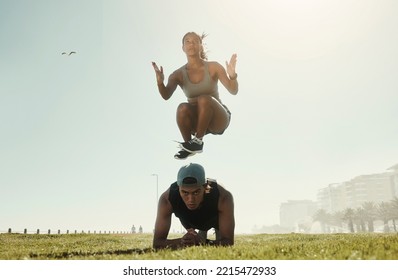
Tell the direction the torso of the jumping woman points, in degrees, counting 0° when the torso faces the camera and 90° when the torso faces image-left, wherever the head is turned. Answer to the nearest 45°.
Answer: approximately 45°
